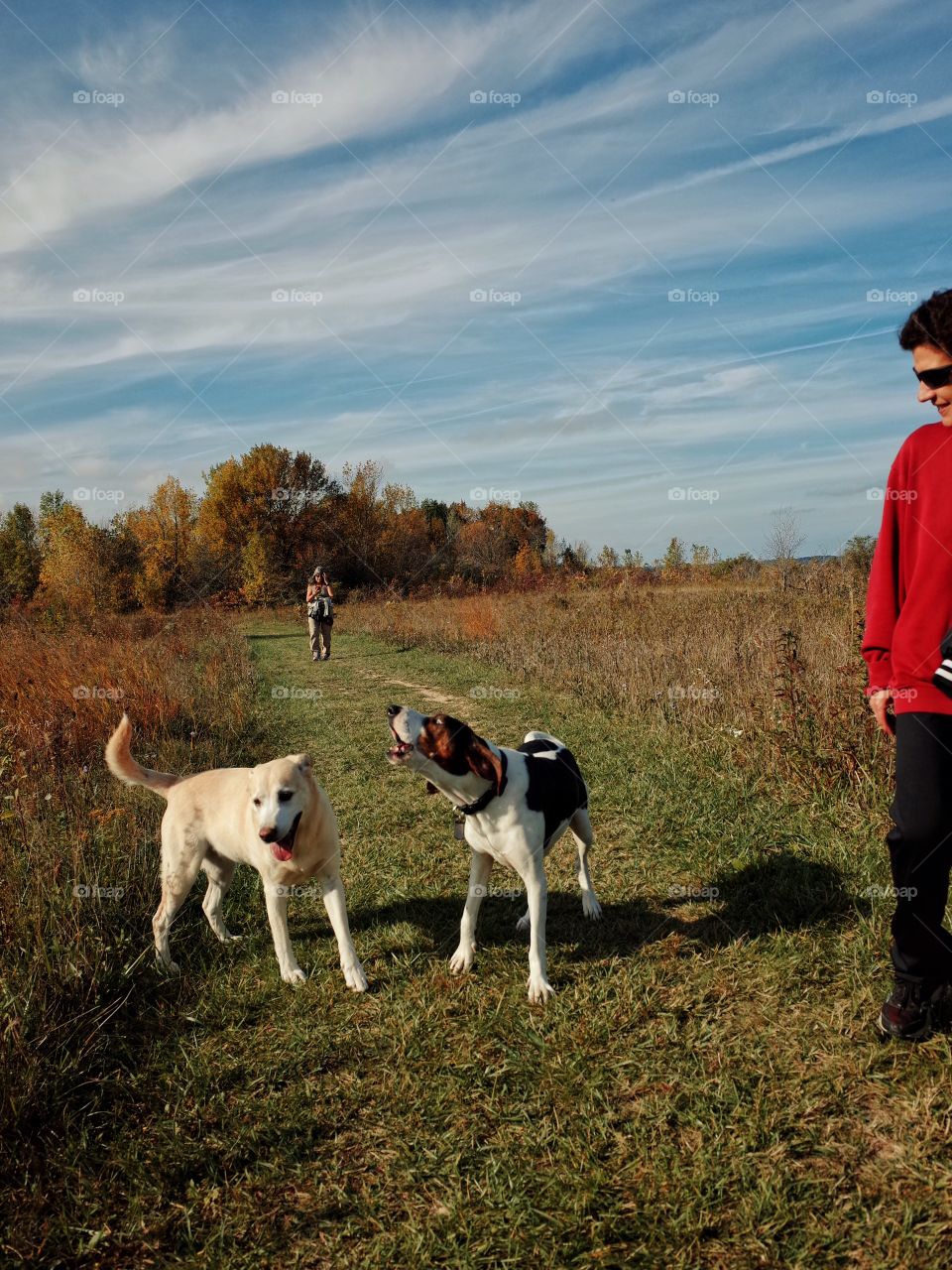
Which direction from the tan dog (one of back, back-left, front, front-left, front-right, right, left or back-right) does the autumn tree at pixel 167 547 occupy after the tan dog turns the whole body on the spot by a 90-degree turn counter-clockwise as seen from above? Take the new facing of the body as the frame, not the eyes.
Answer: front-left

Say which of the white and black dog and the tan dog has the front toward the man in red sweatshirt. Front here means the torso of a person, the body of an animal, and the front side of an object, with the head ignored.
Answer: the tan dog

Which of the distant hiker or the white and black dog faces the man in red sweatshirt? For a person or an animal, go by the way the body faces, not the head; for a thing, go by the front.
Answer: the distant hiker

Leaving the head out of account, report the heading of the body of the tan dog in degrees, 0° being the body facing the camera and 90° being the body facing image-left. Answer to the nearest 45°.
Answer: approximately 315°

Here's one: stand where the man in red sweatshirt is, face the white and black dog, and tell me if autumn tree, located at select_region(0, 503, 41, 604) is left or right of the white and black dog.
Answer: right

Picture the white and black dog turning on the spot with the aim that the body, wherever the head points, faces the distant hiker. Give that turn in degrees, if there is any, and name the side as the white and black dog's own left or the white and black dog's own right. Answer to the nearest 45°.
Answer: approximately 135° to the white and black dog's own right

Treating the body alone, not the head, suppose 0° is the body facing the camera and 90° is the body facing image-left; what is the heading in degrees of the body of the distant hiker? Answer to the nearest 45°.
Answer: approximately 0°

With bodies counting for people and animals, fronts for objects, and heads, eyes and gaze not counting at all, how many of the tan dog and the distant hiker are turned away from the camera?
0

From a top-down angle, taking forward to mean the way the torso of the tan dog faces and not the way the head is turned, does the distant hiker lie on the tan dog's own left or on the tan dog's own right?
on the tan dog's own left

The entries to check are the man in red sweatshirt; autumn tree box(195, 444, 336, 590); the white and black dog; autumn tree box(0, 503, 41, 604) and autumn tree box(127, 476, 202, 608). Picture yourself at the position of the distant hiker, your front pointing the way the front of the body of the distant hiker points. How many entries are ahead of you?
2

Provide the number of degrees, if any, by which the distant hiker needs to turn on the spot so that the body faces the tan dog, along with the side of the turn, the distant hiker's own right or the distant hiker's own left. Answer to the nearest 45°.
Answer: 0° — they already face it

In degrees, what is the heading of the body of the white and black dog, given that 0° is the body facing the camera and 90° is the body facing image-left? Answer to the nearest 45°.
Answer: approximately 45°

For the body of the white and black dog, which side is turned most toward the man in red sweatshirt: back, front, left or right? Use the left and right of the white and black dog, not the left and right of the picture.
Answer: left

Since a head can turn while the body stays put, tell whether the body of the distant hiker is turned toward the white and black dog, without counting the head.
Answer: yes
